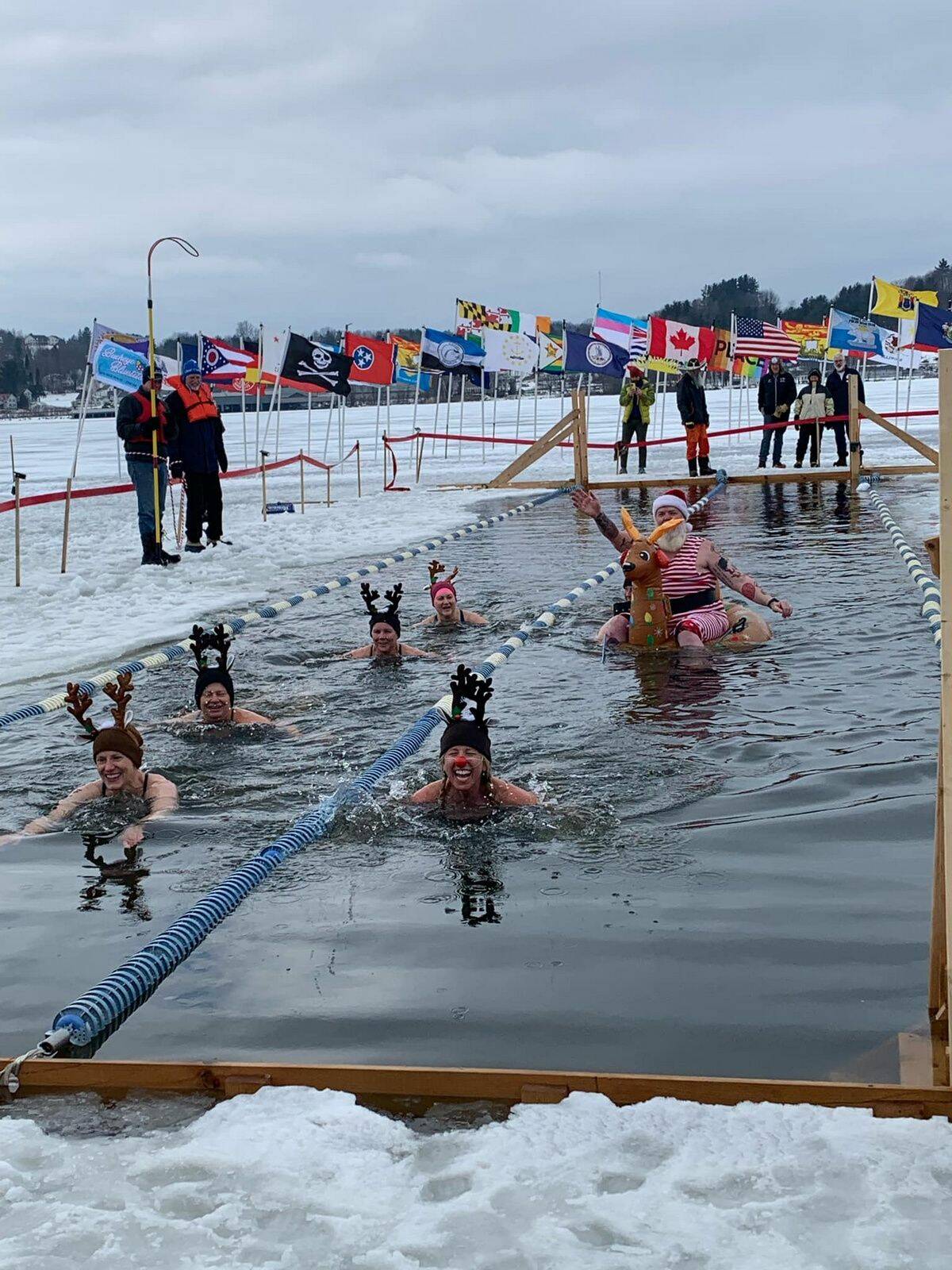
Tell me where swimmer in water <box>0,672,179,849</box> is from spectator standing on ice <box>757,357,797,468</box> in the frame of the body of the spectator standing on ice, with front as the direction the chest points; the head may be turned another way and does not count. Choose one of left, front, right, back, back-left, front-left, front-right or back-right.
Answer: front

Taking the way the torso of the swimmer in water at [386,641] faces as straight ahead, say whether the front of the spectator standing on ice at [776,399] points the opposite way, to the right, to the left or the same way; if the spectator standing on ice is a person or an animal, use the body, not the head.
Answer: the same way

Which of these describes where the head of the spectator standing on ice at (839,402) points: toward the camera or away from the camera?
toward the camera

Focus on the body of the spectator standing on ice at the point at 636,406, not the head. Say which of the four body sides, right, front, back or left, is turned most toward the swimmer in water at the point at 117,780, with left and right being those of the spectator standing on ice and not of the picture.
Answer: front

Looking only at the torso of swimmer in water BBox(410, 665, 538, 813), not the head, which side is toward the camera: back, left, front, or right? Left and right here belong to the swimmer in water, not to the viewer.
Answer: front

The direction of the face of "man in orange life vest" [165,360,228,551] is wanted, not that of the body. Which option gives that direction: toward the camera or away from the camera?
toward the camera

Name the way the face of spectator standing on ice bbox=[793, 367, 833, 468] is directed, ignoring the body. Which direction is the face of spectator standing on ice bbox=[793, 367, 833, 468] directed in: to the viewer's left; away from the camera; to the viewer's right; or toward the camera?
toward the camera

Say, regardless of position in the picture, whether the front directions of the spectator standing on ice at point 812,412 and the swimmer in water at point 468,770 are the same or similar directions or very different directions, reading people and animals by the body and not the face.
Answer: same or similar directions

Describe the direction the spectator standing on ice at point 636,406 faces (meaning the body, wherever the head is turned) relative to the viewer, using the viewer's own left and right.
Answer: facing the viewer

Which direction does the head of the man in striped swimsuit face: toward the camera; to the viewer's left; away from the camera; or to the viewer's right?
toward the camera

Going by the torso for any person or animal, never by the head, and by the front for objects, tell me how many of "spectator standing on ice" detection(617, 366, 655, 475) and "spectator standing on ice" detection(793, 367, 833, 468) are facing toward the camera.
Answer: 2

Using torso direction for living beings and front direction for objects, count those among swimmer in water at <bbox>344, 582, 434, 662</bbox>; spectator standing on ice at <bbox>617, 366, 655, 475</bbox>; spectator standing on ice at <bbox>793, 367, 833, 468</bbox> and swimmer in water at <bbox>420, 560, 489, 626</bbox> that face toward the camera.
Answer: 4

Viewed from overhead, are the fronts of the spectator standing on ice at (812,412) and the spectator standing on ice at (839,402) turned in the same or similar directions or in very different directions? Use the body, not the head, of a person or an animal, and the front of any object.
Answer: same or similar directions

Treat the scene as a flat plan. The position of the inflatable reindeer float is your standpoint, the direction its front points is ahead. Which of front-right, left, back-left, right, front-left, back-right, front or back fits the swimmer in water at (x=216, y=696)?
front

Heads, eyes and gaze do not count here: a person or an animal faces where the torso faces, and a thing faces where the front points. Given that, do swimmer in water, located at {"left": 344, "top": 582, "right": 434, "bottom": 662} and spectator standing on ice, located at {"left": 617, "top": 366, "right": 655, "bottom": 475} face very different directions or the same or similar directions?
same or similar directions
